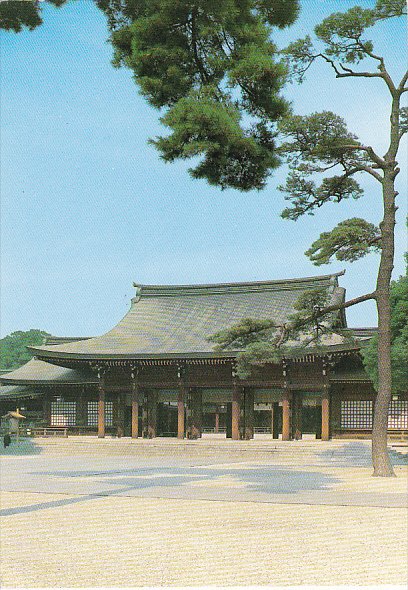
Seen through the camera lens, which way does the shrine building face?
facing the viewer
